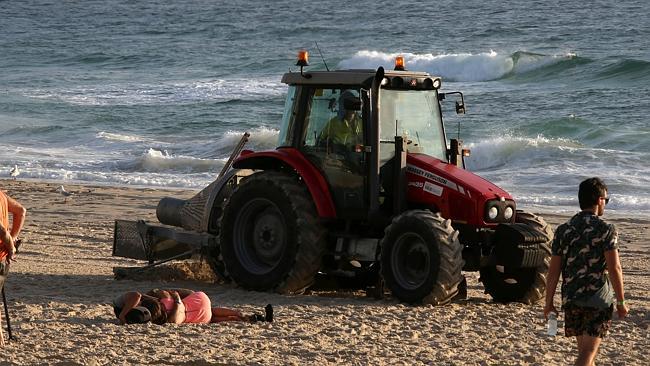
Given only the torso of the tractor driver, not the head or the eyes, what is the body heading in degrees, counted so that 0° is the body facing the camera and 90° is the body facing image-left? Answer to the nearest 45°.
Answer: approximately 315°

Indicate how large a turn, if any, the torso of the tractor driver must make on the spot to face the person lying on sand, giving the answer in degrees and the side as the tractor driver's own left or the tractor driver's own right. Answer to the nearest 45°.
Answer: approximately 90° to the tractor driver's own right

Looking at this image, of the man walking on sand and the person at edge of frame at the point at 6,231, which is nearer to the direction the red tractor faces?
the man walking on sand

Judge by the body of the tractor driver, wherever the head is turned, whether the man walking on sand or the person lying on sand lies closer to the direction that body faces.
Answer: the man walking on sand

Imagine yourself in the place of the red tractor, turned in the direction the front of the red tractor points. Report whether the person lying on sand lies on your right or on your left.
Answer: on your right

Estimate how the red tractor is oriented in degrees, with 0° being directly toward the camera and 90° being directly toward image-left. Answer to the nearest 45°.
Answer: approximately 315°
